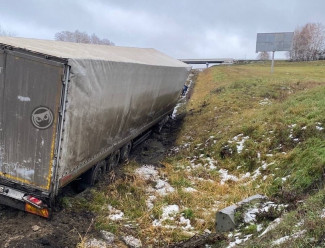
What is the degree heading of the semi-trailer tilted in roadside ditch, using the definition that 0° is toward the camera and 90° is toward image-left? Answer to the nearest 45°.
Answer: approximately 225°

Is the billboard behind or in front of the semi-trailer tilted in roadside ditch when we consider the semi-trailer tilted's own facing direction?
in front
